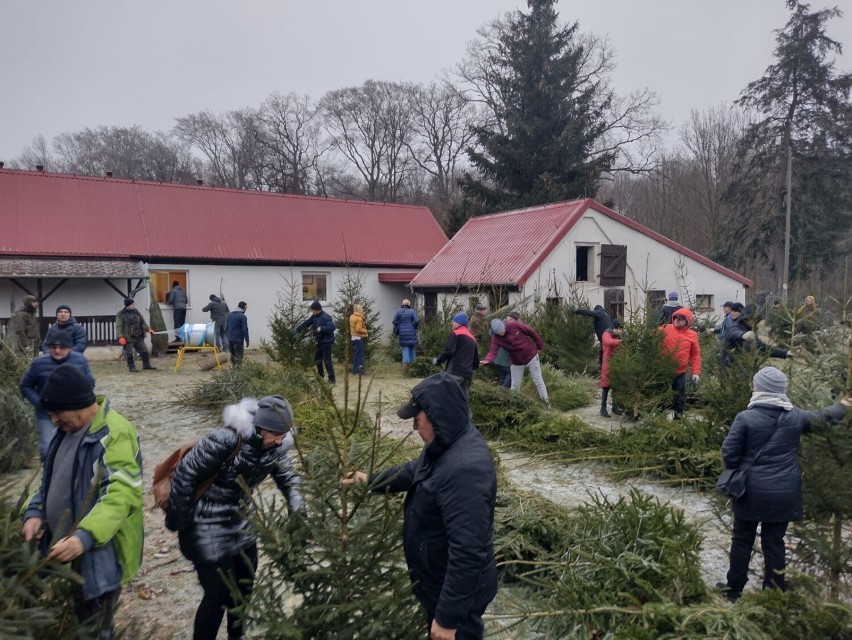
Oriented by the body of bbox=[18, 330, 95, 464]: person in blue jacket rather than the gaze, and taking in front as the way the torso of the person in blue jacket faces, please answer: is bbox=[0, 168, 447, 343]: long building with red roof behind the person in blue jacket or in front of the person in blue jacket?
behind

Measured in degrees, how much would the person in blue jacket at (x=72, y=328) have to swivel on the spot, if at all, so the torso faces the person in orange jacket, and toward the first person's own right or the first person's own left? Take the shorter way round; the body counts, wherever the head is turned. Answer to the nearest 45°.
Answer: approximately 45° to the first person's own left

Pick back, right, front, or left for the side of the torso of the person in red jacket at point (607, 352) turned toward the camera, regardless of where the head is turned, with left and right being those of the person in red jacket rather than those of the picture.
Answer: right

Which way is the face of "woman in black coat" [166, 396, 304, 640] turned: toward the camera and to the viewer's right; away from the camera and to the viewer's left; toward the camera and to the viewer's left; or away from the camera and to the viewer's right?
toward the camera and to the viewer's right

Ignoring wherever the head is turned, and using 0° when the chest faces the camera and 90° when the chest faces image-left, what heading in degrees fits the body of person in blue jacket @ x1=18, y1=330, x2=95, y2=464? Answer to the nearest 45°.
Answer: approximately 0°

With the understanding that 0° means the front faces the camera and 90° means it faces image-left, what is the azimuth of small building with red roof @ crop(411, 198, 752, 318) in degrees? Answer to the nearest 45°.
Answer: approximately 315°

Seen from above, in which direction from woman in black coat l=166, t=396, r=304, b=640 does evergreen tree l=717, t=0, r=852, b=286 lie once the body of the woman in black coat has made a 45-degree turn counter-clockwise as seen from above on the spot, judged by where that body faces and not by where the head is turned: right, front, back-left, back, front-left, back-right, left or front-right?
front-left

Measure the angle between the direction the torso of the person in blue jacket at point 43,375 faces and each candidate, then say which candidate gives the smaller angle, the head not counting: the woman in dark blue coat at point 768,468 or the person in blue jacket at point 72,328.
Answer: the woman in dark blue coat

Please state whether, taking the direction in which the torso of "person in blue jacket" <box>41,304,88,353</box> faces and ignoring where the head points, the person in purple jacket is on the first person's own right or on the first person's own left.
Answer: on the first person's own left

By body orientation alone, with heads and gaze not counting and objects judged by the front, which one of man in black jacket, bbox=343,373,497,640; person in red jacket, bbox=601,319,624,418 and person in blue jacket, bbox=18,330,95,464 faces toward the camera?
the person in blue jacket

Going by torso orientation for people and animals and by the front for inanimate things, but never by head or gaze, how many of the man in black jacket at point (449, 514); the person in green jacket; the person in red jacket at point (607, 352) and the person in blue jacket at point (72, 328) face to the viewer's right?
1
